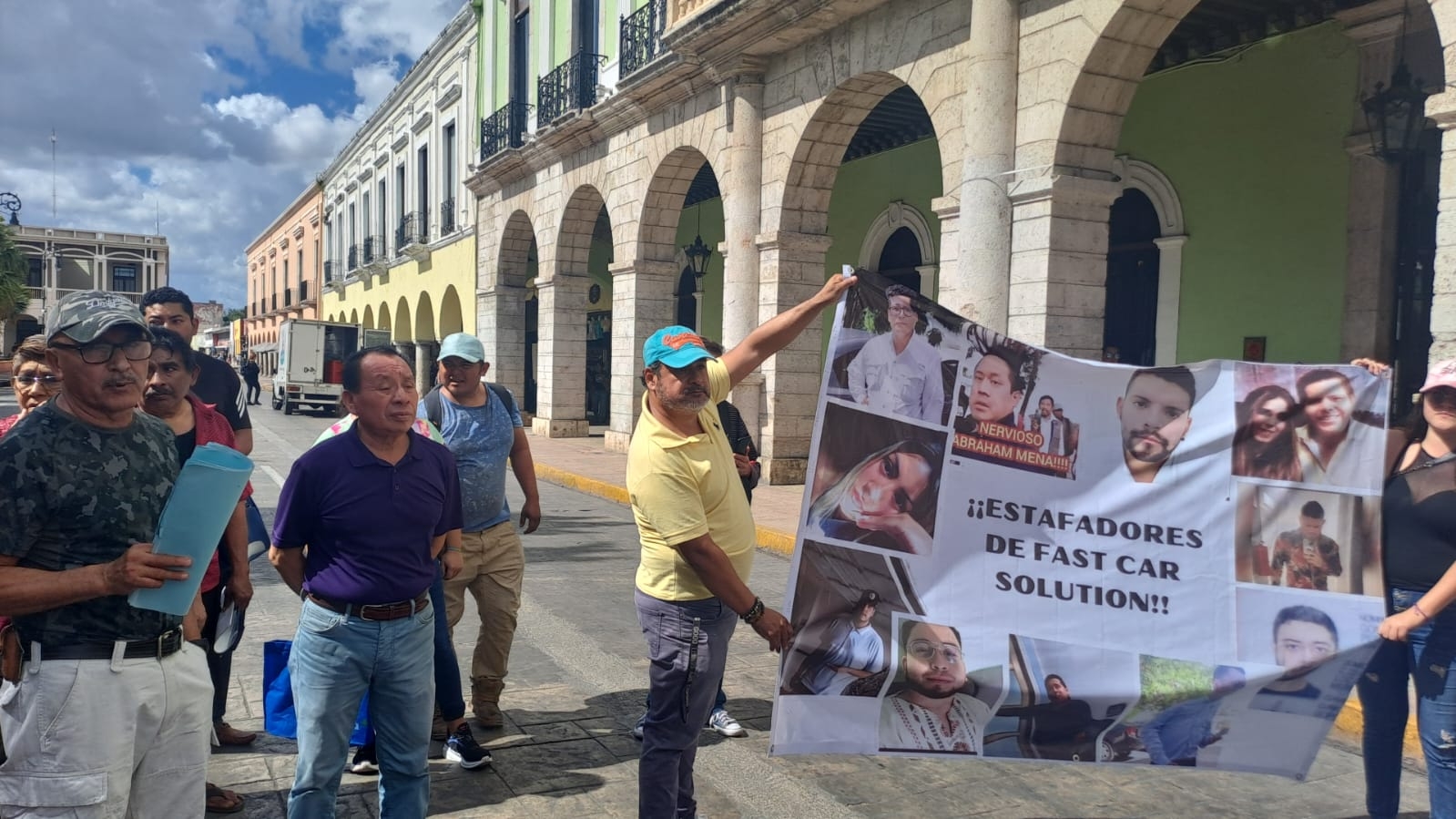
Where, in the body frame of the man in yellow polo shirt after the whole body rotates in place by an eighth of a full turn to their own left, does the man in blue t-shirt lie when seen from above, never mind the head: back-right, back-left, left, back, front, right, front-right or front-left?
back-left

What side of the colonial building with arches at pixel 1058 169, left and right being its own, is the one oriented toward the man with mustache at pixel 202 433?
front

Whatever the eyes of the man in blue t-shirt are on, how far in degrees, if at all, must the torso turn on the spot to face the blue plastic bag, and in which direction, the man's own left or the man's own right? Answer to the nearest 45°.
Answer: approximately 45° to the man's own right

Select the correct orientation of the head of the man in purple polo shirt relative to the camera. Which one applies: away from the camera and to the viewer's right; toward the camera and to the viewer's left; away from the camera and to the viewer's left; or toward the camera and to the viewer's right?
toward the camera and to the viewer's right

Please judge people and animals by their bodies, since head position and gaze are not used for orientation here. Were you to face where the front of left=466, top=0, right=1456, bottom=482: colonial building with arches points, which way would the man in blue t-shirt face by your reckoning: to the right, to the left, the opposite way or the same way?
to the left

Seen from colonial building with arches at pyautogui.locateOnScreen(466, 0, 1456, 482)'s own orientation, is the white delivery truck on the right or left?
on its right

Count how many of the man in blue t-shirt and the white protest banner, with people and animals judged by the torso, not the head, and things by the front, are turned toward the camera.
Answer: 2

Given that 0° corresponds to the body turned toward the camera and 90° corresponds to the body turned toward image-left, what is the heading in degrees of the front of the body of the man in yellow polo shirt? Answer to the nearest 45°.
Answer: approximately 315°

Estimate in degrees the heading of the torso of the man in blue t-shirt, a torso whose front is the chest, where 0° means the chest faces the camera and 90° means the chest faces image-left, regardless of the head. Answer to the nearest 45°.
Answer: approximately 0°

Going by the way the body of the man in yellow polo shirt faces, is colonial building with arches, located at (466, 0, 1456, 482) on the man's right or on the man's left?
on the man's left

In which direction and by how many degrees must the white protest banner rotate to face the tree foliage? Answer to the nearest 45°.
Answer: approximately 135° to its right

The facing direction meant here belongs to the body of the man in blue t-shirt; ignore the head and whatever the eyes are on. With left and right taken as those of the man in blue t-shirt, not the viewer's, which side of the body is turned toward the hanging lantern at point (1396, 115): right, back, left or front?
left

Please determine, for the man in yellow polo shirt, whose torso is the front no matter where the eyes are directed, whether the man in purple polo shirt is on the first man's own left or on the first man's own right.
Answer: on the first man's own right

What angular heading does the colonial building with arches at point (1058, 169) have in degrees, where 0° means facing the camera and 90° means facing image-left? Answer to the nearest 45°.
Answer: approximately 45°

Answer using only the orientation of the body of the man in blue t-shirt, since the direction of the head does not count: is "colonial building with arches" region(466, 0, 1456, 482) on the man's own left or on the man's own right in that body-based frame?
on the man's own left
